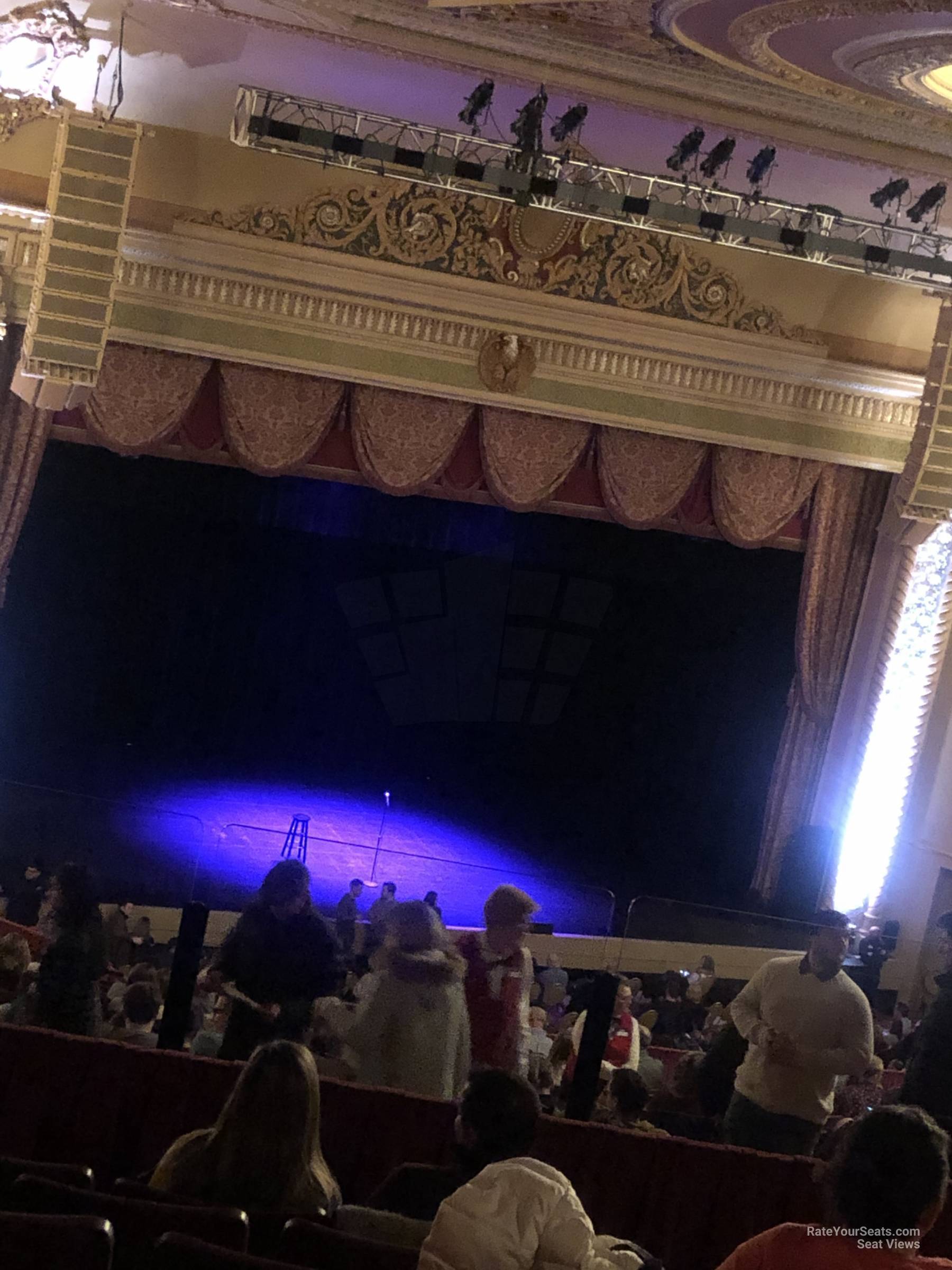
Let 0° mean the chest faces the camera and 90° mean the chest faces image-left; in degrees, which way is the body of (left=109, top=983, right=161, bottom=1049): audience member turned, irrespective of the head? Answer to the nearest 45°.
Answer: approximately 180°

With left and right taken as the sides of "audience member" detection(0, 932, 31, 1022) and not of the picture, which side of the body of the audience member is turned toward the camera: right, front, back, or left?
back

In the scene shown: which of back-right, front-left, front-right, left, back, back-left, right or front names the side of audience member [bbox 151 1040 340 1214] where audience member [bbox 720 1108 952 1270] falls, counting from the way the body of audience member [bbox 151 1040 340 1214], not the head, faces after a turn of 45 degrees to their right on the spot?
right

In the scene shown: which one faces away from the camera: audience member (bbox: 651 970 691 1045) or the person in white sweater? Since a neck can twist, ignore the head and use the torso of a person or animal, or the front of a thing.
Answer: the audience member

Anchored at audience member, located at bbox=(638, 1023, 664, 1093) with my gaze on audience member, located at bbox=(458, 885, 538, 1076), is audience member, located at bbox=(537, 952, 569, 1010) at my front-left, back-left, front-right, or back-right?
back-right

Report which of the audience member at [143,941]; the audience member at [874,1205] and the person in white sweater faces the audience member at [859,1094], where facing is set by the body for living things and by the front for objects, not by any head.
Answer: the audience member at [874,1205]

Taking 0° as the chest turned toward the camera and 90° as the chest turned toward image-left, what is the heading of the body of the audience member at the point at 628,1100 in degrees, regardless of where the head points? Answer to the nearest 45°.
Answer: approximately 180°

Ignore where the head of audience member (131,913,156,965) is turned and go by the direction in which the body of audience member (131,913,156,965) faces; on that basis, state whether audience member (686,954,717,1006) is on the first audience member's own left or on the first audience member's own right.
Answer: on the first audience member's own right

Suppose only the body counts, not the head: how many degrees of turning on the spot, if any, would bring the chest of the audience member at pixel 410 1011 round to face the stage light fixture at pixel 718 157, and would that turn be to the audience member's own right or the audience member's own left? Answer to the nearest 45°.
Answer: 0° — they already face it

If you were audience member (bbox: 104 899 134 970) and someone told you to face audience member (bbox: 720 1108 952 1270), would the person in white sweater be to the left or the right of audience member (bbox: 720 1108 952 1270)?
left

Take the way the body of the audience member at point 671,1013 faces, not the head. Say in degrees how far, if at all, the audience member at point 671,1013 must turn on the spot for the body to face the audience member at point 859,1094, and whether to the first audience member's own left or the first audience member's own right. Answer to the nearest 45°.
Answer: approximately 135° to the first audience member's own right
